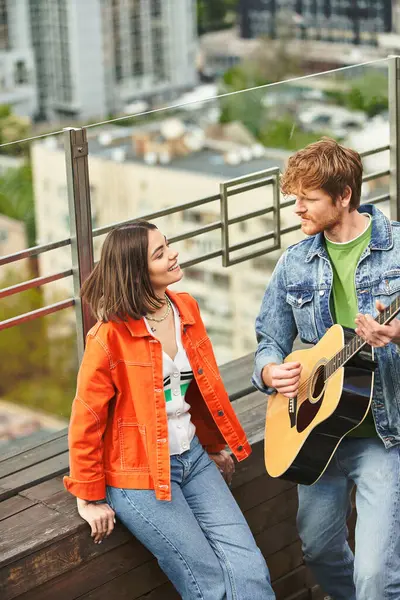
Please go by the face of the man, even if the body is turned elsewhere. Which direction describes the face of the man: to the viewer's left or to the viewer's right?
to the viewer's left

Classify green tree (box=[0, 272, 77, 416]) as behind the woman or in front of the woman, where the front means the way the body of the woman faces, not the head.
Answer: behind

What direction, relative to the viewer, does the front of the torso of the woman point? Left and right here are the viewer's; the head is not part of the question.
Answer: facing the viewer and to the right of the viewer

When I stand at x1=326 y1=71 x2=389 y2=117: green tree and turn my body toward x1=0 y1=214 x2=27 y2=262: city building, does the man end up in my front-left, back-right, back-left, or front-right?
front-left

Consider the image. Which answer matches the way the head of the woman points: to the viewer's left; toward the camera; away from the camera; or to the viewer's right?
to the viewer's right
